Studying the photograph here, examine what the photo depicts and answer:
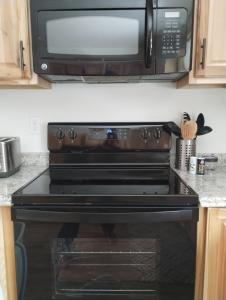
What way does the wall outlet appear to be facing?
toward the camera

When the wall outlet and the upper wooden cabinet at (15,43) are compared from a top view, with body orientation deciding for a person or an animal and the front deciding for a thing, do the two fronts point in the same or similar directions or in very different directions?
same or similar directions

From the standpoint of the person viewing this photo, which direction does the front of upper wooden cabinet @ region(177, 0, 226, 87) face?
facing the viewer

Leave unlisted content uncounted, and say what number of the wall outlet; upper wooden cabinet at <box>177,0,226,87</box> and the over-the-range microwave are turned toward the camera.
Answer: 3

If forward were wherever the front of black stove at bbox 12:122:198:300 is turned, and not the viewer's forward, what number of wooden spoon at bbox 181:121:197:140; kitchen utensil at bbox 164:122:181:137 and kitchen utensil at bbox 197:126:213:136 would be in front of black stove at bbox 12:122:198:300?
0

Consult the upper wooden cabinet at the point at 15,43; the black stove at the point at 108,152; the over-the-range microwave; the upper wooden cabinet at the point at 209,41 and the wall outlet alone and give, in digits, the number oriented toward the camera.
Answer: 5

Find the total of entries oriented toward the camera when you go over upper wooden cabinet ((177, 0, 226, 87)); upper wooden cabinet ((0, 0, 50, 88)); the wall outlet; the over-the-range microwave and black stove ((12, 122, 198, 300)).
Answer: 5

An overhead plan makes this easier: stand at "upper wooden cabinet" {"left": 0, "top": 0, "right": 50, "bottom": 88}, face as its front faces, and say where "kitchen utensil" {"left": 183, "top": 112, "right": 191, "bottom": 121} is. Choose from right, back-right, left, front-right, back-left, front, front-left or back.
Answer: left

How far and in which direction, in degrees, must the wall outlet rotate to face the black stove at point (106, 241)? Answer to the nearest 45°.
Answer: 0° — it already faces it

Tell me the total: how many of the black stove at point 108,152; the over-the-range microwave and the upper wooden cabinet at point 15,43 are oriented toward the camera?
3

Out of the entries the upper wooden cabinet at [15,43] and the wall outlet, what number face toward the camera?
2

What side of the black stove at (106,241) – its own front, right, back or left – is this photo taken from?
front

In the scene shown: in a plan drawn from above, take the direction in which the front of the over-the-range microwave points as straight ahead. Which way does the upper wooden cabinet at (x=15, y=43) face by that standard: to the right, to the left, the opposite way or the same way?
the same way

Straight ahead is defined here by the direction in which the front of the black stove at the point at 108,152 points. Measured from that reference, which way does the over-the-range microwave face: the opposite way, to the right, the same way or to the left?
the same way

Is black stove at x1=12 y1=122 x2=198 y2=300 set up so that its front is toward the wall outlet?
no
